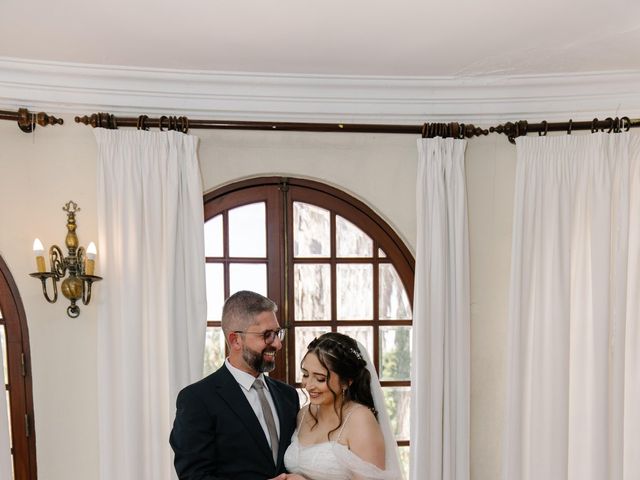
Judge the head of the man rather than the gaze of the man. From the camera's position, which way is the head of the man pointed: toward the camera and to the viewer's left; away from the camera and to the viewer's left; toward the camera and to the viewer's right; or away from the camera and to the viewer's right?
toward the camera and to the viewer's right

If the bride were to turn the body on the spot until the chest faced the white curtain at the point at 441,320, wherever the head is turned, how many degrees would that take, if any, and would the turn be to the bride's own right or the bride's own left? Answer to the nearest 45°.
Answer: approximately 180°

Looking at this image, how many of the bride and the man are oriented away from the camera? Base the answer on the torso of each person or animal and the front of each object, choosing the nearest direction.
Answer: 0

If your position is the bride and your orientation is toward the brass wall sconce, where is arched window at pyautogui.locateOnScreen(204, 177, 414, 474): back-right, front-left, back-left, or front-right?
front-right

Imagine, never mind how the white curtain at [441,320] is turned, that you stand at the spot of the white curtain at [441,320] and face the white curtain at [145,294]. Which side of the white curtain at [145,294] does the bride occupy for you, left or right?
left

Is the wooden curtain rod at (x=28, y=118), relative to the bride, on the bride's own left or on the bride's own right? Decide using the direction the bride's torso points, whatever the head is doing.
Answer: on the bride's own right

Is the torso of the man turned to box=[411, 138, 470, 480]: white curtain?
no

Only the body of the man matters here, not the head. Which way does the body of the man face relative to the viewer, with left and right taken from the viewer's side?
facing the viewer and to the right of the viewer

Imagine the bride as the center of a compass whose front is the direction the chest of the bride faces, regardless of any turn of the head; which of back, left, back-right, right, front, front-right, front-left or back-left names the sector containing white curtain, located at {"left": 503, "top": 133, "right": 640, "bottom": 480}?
back

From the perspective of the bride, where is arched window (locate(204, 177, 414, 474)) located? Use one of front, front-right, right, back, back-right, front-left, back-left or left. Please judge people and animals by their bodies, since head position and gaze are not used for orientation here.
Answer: back-right

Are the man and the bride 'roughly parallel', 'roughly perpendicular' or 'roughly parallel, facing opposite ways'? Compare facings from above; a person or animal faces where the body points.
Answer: roughly perpendicular

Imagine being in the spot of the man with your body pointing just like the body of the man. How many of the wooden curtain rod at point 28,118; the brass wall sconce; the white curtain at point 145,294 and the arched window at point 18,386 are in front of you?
0

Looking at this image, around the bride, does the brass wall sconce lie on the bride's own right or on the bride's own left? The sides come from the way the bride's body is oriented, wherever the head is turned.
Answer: on the bride's own right

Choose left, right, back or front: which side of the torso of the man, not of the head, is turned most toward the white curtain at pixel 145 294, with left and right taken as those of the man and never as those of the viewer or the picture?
back

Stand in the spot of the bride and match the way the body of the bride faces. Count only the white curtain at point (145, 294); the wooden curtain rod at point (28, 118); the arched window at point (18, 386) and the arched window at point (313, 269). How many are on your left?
0

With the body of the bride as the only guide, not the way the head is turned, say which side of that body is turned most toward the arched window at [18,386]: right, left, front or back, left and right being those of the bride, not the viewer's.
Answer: right

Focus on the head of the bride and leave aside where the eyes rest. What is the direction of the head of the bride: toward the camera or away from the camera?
toward the camera

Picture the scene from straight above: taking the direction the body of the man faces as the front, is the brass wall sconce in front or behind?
behind

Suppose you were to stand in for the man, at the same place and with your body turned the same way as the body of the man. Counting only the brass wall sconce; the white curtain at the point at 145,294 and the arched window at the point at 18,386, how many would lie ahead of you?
0

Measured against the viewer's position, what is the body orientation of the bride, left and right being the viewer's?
facing the viewer and to the left of the viewer

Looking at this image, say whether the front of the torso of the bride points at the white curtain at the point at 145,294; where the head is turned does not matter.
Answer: no
